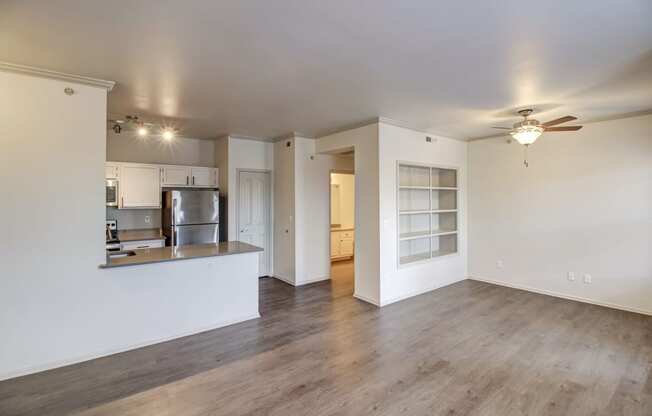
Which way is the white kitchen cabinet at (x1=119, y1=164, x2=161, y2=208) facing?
toward the camera

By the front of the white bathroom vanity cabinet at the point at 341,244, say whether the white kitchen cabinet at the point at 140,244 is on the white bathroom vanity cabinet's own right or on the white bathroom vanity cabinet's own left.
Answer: on the white bathroom vanity cabinet's own right

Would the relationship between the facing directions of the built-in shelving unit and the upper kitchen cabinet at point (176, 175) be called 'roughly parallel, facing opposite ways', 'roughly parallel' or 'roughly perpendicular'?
roughly parallel

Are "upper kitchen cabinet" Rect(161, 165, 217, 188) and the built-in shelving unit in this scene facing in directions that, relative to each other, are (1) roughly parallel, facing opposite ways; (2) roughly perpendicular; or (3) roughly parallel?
roughly parallel

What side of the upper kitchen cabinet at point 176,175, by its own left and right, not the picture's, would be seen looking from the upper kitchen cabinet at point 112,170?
right

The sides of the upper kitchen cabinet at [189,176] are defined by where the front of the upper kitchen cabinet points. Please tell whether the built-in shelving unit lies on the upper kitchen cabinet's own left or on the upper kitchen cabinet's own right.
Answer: on the upper kitchen cabinet's own left

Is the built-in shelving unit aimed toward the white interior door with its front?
no

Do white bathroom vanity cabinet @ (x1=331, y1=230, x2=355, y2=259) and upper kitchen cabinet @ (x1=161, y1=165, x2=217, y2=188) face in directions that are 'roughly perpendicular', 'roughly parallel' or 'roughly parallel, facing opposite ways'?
roughly parallel

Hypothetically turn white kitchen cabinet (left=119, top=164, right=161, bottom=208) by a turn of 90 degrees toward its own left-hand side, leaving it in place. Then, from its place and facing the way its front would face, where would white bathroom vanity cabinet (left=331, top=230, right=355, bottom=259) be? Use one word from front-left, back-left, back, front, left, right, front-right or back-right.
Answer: front

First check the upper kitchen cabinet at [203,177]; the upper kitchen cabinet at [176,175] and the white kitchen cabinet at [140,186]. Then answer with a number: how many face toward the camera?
3

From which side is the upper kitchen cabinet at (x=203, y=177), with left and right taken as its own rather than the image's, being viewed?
front

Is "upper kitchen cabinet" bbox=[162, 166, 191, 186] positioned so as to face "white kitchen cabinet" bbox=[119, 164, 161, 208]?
no

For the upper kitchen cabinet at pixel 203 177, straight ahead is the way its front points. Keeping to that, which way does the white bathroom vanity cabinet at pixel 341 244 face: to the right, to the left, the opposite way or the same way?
the same way

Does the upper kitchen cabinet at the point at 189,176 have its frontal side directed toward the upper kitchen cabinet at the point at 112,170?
no

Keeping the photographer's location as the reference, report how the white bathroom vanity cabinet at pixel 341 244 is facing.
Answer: facing the viewer and to the right of the viewer
